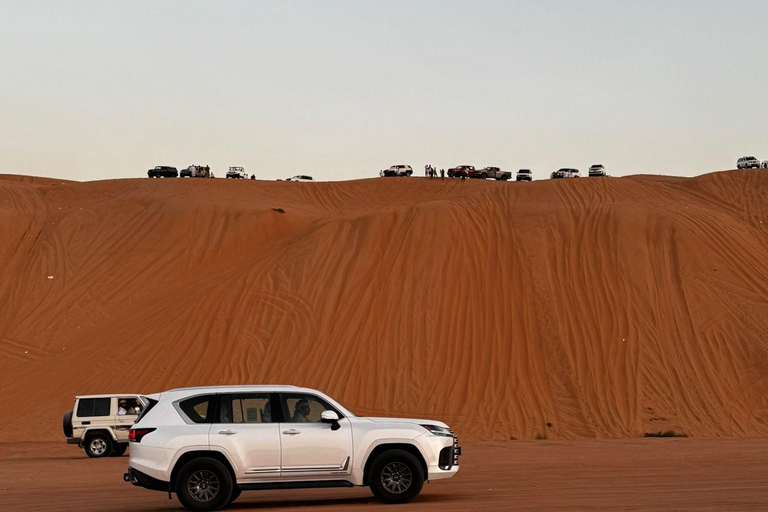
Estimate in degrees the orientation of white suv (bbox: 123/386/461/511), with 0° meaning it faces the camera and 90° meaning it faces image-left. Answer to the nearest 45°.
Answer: approximately 270°

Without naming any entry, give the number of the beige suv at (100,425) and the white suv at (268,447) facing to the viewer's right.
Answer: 2

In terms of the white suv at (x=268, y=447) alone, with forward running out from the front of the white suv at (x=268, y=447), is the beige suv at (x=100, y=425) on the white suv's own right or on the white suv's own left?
on the white suv's own left

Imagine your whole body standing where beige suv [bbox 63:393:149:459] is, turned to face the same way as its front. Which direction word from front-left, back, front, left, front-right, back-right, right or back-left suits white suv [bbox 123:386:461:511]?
right

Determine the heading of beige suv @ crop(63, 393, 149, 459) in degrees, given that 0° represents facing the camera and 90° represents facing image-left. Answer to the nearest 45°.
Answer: approximately 270°
